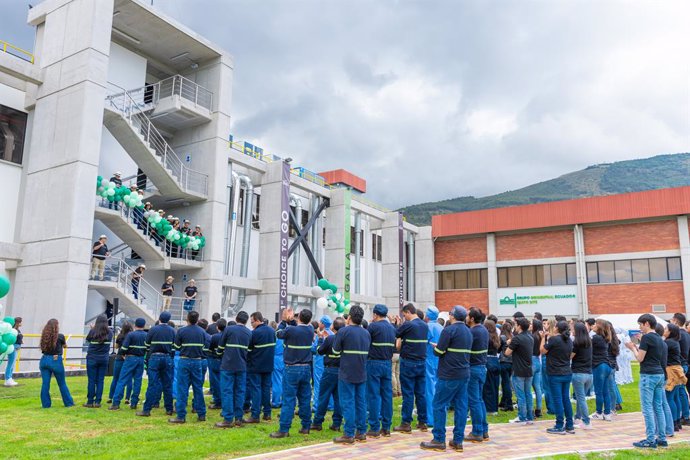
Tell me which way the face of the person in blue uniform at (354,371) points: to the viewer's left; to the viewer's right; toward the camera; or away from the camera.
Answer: away from the camera

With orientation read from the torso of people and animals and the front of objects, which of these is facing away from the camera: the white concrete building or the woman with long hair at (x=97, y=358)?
the woman with long hair

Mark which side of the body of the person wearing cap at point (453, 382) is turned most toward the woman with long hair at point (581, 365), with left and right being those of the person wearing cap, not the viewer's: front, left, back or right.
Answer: right

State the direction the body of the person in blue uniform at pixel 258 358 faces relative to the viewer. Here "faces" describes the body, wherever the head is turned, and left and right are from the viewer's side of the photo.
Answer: facing away from the viewer and to the left of the viewer

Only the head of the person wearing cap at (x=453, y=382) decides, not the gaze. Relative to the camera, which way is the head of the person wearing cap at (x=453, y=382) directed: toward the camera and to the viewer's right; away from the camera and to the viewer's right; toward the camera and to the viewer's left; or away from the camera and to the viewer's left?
away from the camera and to the viewer's left

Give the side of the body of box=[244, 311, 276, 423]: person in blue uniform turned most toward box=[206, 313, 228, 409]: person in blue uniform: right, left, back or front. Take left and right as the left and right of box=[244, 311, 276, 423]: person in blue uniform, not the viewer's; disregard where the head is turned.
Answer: front

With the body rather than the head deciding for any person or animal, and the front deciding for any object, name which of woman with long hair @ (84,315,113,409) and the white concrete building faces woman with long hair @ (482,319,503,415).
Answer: the white concrete building

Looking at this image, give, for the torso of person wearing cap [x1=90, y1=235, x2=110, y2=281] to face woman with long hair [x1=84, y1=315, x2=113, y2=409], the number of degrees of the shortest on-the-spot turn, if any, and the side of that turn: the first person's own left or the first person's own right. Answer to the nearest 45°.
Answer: approximately 45° to the first person's own right

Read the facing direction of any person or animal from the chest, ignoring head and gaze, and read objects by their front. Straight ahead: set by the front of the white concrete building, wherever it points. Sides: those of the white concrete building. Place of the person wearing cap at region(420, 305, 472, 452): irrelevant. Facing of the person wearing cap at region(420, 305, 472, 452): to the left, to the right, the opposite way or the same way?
the opposite way

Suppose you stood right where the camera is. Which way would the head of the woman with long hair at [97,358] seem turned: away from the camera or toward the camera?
away from the camera

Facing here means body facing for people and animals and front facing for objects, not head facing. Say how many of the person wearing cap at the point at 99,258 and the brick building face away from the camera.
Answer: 0

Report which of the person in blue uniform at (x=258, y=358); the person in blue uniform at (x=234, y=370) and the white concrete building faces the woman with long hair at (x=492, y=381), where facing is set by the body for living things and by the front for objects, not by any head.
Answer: the white concrete building

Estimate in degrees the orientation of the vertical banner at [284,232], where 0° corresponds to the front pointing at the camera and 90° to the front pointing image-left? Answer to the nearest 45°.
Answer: approximately 315°
